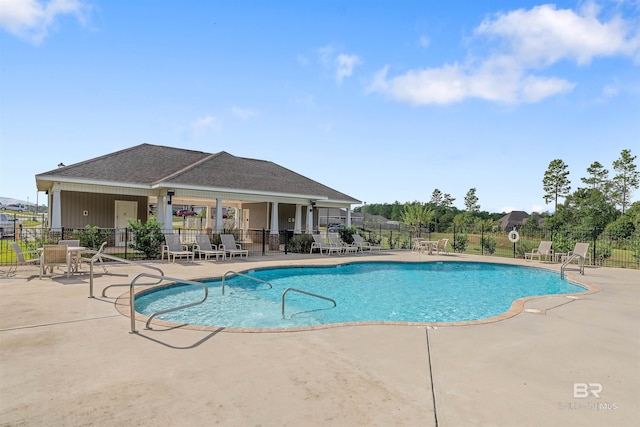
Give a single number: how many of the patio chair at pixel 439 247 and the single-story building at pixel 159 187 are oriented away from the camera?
0

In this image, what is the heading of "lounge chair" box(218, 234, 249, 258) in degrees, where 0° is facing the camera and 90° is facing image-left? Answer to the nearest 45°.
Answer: approximately 315°

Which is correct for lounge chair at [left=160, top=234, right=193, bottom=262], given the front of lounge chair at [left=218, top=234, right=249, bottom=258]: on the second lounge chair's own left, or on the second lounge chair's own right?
on the second lounge chair's own right

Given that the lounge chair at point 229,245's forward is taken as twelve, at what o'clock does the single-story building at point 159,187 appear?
The single-story building is roughly at 6 o'clock from the lounge chair.

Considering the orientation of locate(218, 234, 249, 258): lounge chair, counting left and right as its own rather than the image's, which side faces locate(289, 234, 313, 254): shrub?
left

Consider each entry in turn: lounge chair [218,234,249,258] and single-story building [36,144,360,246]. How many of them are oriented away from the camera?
0

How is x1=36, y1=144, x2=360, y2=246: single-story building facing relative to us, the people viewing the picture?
facing the viewer and to the right of the viewer

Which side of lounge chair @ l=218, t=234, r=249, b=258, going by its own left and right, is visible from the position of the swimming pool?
front
